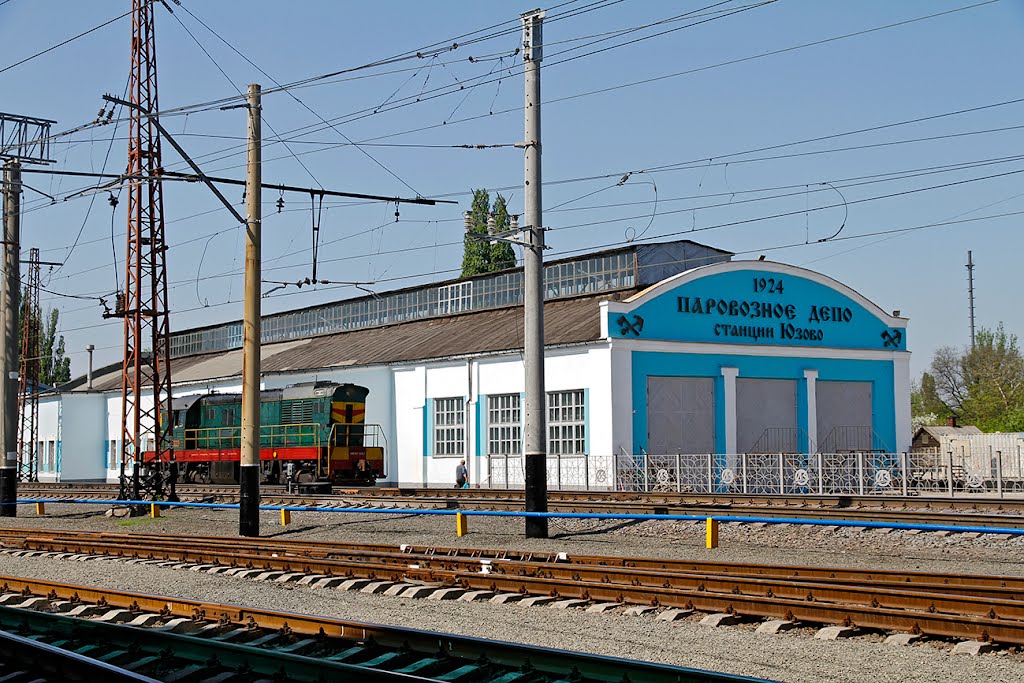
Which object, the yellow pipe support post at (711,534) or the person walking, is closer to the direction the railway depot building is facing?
the yellow pipe support post

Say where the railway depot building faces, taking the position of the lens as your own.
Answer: facing the viewer and to the right of the viewer

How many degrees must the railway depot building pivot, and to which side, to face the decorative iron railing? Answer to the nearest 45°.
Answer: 0° — it already faces it

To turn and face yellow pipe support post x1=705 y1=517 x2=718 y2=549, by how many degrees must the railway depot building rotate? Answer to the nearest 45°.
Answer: approximately 45° to its right

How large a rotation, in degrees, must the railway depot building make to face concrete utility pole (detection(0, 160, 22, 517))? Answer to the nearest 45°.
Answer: approximately 90° to its right

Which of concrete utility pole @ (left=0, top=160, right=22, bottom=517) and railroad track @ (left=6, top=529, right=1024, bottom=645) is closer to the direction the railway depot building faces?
the railroad track

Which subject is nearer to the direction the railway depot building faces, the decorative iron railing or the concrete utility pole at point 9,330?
the decorative iron railing

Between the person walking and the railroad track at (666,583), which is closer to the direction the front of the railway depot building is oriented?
the railroad track

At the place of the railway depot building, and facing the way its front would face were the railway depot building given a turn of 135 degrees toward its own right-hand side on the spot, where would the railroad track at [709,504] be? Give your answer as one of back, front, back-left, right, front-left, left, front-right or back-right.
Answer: left

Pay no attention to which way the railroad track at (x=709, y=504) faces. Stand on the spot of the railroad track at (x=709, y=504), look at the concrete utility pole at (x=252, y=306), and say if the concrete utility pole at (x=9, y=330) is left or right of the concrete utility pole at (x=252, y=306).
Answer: right

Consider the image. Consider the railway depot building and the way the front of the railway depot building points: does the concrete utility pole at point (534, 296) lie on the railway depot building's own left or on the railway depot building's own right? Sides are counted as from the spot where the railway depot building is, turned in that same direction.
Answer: on the railway depot building's own right

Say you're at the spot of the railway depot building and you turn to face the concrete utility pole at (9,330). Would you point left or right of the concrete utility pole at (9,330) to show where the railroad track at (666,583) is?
left
